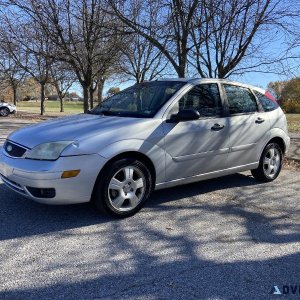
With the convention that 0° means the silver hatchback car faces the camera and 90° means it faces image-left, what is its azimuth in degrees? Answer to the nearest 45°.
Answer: approximately 45°

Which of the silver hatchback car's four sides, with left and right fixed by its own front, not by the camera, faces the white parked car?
right

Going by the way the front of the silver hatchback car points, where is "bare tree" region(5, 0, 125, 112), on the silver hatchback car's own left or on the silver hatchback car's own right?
on the silver hatchback car's own right

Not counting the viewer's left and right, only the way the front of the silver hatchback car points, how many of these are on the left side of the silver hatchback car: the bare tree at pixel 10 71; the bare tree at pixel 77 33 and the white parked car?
0
